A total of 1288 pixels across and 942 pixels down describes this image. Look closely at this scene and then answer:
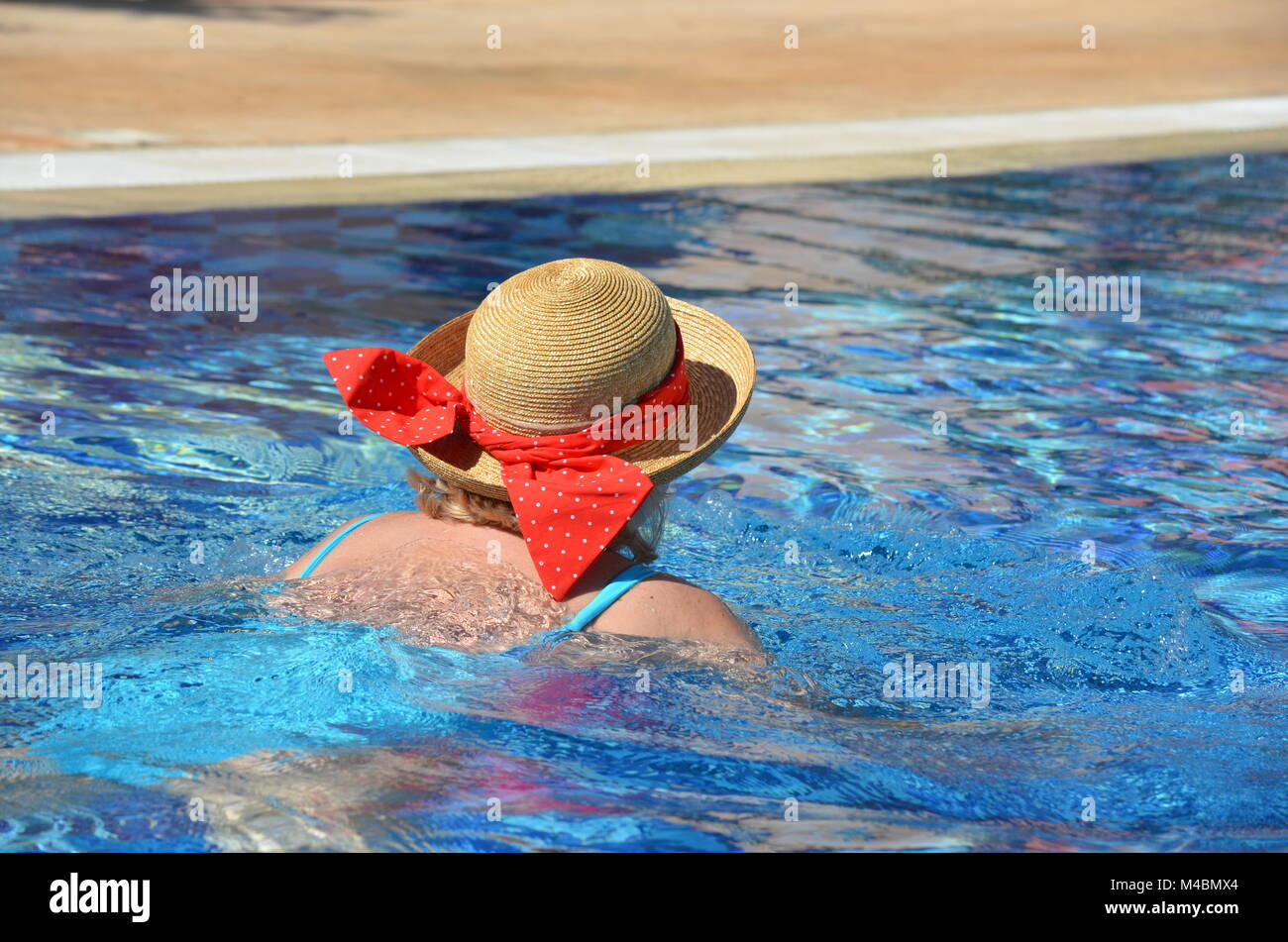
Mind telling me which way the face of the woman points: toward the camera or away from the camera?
away from the camera

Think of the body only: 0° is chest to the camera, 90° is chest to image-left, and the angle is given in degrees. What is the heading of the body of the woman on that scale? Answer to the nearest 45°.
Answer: approximately 225°
